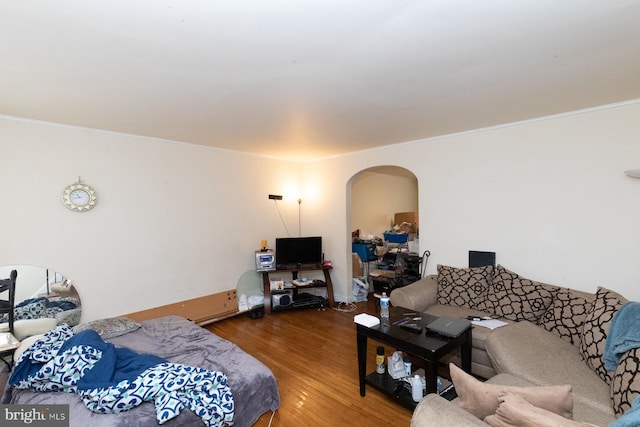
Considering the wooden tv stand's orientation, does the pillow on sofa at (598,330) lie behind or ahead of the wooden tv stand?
ahead

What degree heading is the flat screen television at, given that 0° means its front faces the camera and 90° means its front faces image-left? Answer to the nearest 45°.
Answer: approximately 0°

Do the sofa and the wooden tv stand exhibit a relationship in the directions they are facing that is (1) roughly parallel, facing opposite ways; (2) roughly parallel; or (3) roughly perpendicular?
roughly perpendicular

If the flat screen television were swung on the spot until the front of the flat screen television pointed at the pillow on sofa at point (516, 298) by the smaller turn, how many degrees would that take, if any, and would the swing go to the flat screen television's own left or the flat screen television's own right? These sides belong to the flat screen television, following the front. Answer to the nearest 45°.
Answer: approximately 45° to the flat screen television's own left

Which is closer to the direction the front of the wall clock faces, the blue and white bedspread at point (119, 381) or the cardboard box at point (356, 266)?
the blue and white bedspread

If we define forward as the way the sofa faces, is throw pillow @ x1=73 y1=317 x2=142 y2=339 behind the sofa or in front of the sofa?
in front

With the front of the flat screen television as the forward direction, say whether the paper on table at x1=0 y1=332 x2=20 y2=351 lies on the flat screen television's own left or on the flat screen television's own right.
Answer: on the flat screen television's own right

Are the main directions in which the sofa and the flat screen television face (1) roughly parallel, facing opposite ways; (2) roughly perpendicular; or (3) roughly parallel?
roughly perpendicular

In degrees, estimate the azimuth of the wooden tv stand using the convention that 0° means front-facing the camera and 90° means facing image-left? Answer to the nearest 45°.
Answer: approximately 0°

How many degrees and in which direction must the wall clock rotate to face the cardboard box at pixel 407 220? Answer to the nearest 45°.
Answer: approximately 90° to its left
